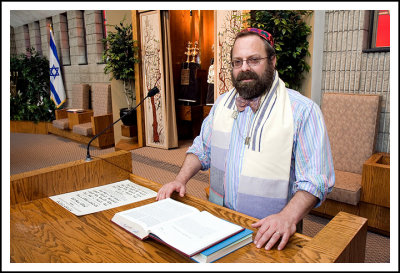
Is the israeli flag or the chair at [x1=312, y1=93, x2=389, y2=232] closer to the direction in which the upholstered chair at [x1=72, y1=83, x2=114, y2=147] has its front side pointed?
the chair

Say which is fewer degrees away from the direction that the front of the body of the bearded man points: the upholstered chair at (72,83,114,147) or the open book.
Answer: the open book

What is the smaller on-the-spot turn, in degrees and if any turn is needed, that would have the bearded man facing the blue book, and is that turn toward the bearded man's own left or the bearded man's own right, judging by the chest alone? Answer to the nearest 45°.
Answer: approximately 45° to the bearded man's own left

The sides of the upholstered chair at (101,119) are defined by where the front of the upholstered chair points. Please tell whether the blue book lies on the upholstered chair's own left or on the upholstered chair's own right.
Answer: on the upholstered chair's own left

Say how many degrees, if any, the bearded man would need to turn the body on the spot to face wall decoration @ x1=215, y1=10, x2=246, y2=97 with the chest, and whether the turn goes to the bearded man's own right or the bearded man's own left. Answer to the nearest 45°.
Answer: approximately 135° to the bearded man's own right

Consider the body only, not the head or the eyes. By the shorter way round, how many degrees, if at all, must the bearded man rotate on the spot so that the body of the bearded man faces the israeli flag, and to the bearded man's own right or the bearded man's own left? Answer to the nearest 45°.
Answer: approximately 90° to the bearded man's own right

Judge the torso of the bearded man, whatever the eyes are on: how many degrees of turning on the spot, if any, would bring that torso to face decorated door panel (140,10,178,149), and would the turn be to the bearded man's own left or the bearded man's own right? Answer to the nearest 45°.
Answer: approximately 135° to the bearded man's own right

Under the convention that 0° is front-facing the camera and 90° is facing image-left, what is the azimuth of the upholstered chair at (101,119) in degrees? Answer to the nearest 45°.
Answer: approximately 45°

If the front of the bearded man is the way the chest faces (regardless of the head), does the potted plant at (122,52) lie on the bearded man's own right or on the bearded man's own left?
on the bearded man's own right

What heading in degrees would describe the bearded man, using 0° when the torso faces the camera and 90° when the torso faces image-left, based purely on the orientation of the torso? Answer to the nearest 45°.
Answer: approximately 45°

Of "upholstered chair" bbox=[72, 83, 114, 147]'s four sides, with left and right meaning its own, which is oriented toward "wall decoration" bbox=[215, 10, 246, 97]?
left

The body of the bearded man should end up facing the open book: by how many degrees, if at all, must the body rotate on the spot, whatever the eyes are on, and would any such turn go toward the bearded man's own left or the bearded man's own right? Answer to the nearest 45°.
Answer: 0° — they already face it
